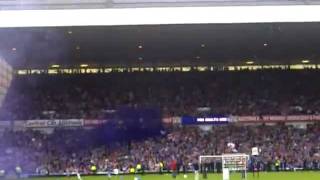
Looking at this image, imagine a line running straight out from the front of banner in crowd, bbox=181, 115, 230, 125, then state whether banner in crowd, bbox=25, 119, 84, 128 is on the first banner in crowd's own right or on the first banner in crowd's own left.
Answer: on the first banner in crowd's own right

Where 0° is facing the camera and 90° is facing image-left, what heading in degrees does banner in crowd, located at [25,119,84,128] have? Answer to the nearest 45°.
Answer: approximately 0°

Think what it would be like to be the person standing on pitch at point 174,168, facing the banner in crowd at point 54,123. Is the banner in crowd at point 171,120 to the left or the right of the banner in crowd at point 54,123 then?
right

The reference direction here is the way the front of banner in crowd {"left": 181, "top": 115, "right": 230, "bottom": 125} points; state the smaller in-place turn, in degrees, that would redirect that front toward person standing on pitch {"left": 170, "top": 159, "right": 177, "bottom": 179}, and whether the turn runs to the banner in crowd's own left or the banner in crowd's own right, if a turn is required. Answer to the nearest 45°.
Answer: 0° — it already faces them

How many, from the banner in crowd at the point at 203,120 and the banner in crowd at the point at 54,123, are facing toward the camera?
2

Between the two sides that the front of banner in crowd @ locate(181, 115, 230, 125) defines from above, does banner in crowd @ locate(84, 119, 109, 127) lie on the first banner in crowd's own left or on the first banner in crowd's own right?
on the first banner in crowd's own right

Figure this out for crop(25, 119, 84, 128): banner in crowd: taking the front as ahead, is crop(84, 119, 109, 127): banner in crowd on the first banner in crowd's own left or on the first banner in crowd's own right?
on the first banner in crowd's own left

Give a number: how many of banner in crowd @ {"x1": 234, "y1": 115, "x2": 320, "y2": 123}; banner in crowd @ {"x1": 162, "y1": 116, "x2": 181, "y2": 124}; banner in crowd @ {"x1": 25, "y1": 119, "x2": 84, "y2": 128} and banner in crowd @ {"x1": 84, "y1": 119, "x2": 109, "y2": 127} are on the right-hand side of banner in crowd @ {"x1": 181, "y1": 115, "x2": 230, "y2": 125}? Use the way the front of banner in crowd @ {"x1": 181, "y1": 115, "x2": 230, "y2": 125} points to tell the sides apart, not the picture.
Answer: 3
